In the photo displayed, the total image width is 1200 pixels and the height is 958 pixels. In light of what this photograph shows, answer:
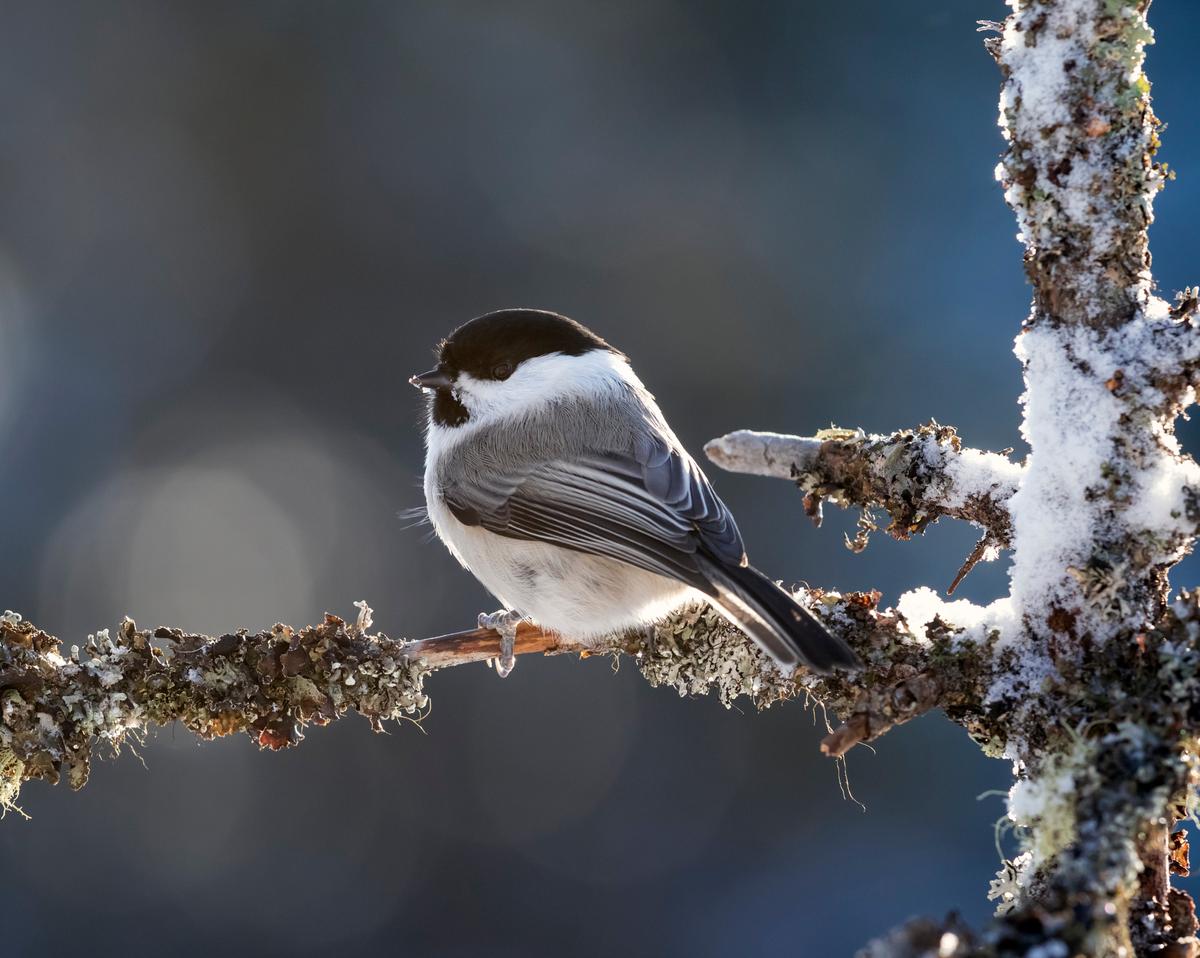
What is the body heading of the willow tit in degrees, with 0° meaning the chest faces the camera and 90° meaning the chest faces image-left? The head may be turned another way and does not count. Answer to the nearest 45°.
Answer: approximately 90°
